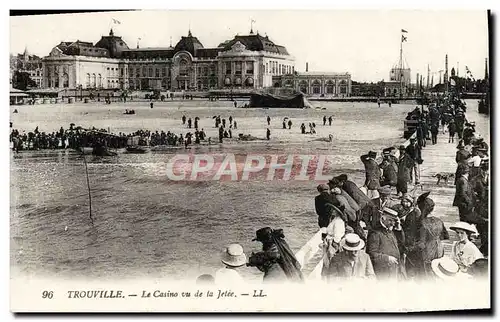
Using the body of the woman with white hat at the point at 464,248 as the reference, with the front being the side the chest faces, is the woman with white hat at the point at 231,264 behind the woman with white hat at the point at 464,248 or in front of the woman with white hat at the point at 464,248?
in front

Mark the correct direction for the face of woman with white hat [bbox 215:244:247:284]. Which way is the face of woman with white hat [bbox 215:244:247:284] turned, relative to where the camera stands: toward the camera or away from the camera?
away from the camera

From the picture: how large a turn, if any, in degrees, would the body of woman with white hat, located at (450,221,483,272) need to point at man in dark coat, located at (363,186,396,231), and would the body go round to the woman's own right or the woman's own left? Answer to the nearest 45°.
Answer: approximately 45° to the woman's own right
